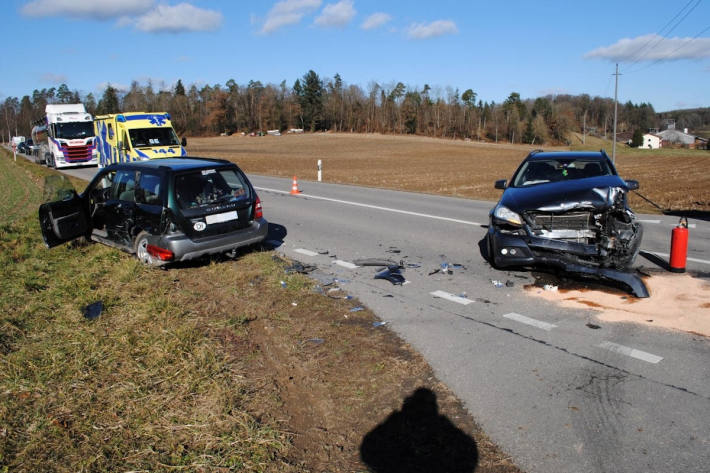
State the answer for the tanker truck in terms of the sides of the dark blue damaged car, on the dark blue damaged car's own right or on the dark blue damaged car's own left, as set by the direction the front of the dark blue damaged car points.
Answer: on the dark blue damaged car's own right

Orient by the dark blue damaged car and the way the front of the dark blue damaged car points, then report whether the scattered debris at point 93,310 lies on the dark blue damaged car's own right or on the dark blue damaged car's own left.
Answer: on the dark blue damaged car's own right

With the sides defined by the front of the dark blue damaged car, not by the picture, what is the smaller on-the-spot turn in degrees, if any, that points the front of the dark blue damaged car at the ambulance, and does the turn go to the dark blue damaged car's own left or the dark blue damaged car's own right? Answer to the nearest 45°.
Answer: approximately 135° to the dark blue damaged car's own right

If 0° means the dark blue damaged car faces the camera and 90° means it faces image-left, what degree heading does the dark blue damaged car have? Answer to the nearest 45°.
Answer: approximately 0°

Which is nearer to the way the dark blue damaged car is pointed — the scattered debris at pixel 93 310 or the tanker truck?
the scattered debris

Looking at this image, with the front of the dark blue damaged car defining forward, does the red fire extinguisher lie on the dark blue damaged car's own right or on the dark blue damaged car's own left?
on the dark blue damaged car's own left

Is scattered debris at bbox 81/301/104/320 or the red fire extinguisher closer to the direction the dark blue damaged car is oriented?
the scattered debris

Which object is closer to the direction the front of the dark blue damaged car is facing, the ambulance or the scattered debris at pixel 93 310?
the scattered debris
